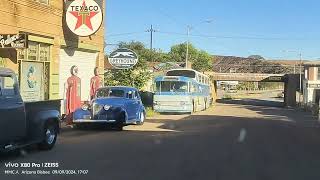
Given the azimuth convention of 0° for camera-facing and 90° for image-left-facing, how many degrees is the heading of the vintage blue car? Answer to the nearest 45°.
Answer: approximately 45°

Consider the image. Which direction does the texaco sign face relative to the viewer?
toward the camera

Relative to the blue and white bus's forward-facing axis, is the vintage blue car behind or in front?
in front

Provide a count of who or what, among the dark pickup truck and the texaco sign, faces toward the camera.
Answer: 1

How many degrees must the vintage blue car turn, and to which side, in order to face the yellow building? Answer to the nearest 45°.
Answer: approximately 90° to its right

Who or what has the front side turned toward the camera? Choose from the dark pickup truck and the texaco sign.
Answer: the texaco sign

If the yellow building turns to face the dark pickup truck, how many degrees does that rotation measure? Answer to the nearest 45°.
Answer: approximately 45° to its right
